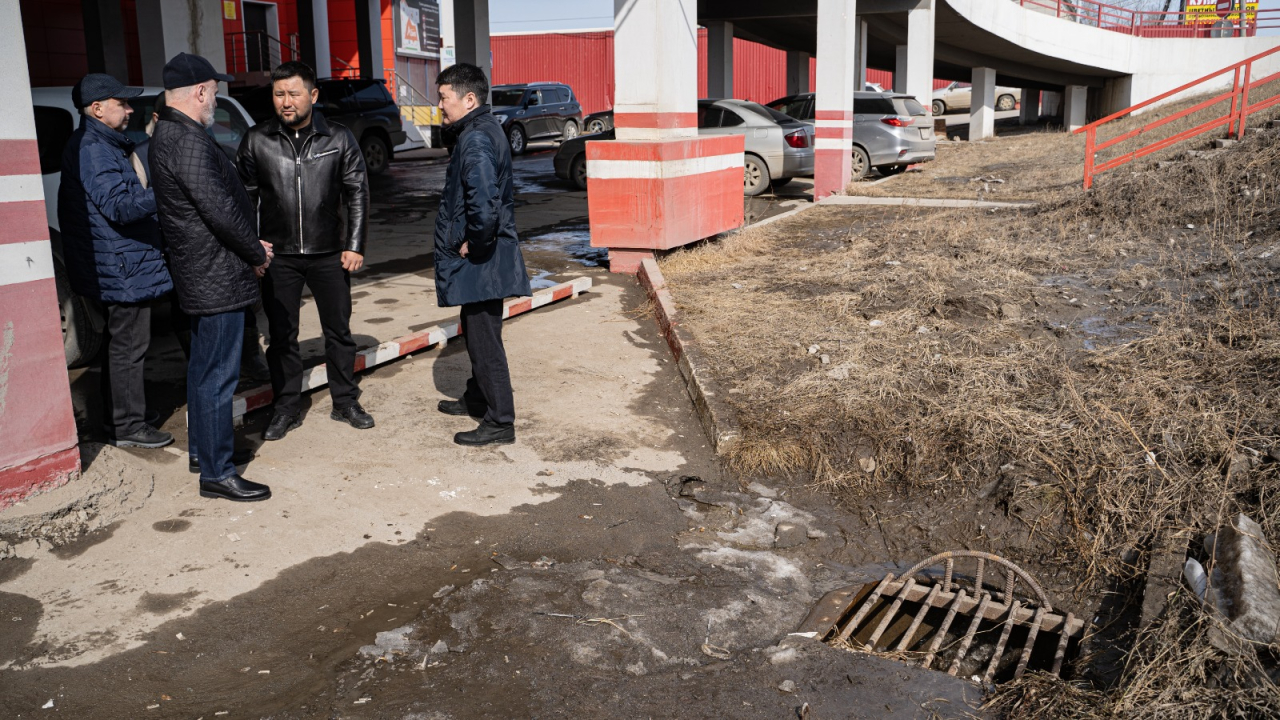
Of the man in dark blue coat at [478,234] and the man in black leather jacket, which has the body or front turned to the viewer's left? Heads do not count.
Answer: the man in dark blue coat

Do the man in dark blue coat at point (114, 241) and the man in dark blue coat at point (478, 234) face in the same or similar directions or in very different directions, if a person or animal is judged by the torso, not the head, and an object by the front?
very different directions

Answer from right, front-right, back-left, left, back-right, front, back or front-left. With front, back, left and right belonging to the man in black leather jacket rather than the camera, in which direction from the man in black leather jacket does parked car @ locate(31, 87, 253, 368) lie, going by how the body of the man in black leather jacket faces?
back-right

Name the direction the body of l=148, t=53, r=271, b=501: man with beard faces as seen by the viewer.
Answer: to the viewer's right

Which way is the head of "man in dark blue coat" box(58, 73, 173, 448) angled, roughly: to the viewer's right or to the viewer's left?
to the viewer's right

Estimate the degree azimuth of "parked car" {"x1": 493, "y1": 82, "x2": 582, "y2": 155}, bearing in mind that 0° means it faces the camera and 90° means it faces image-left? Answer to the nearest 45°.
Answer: approximately 45°

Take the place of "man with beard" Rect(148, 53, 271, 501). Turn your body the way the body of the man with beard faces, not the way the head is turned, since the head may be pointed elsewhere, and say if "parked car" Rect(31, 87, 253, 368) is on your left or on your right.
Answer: on your left

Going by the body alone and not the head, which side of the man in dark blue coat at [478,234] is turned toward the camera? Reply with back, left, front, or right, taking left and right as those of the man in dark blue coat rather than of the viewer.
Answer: left

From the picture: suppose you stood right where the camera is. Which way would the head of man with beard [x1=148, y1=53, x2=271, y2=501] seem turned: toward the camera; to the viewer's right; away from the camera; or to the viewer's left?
to the viewer's right

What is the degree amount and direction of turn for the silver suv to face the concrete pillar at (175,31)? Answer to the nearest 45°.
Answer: approximately 90° to its left

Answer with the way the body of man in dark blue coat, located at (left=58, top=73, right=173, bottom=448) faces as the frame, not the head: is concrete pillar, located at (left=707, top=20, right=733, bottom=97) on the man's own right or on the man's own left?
on the man's own left

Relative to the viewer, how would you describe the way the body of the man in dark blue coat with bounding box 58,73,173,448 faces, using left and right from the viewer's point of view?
facing to the right of the viewer
